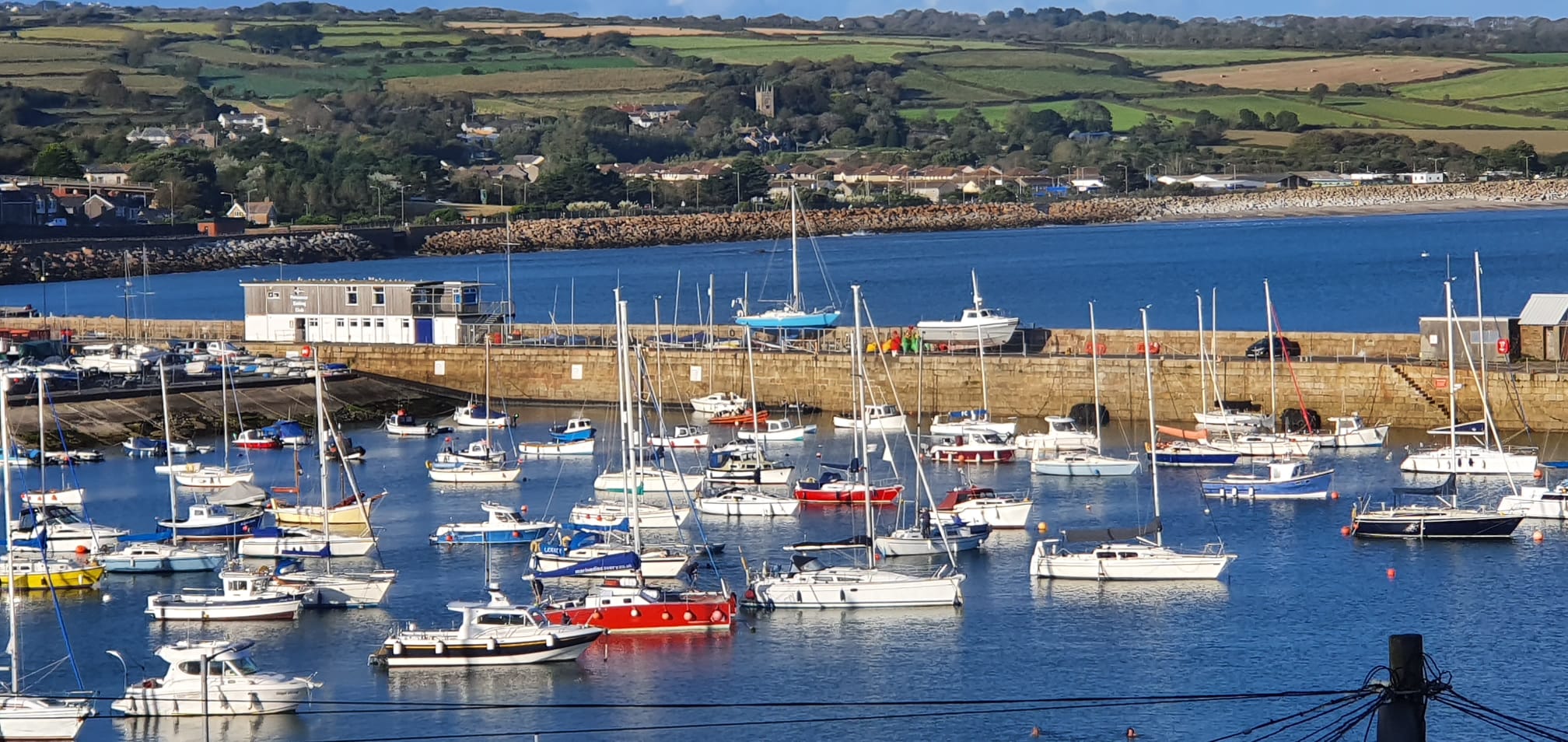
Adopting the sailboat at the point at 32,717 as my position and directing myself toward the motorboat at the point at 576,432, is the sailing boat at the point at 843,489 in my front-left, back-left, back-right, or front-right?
front-right

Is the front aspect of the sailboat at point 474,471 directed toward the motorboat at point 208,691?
no

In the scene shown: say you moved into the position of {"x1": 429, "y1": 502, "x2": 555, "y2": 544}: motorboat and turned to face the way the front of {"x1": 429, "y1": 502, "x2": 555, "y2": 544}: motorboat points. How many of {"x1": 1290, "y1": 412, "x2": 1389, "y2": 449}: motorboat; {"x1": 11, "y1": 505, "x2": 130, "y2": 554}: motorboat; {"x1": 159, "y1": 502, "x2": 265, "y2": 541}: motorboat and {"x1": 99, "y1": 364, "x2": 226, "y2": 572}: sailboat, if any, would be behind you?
3

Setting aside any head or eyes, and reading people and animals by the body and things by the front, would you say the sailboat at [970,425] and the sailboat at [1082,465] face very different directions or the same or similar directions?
same or similar directions

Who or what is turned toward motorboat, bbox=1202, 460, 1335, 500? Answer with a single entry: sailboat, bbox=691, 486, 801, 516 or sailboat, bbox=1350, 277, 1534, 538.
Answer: sailboat, bbox=691, 486, 801, 516

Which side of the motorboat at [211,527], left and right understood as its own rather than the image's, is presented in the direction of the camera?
right

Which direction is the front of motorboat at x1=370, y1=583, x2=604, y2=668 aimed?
to the viewer's right

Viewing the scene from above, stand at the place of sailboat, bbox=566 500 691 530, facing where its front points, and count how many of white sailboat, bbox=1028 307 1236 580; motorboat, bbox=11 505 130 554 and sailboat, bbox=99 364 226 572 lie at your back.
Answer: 2

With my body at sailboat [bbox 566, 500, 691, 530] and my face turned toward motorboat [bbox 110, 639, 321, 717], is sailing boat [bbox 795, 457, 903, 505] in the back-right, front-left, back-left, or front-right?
back-left

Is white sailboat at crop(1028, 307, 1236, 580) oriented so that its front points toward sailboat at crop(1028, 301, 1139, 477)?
no

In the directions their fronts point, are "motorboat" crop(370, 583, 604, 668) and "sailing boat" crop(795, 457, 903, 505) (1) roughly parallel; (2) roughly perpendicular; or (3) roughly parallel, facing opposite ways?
roughly parallel

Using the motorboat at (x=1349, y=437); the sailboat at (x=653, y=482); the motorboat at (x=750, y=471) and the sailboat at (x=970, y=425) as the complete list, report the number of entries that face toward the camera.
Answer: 0

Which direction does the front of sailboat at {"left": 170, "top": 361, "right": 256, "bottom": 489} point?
to the viewer's right

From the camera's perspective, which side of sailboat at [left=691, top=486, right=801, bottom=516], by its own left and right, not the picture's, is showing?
right

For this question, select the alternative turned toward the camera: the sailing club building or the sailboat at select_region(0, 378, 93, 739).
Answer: the sailing club building

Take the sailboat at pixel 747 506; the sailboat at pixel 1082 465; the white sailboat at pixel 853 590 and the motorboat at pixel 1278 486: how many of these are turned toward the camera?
0

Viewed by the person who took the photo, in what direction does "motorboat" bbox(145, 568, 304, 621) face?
facing to the right of the viewer

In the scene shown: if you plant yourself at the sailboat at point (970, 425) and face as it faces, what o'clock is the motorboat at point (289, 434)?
the motorboat at point (289, 434) is roughly at 6 o'clock from the sailboat at point (970, 425).

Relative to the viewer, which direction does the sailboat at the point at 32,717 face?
to the viewer's right

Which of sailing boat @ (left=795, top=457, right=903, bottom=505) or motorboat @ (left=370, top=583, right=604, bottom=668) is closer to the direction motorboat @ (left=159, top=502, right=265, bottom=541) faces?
the sailing boat

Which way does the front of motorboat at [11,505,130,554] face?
to the viewer's right

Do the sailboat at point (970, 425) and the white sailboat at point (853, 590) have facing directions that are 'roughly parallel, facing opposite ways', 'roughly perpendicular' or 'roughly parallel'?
roughly parallel

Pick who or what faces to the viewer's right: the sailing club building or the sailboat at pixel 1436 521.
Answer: the sailboat
